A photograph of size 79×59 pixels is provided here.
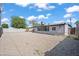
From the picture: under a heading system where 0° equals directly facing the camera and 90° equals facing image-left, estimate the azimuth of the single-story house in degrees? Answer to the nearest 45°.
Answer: approximately 45°

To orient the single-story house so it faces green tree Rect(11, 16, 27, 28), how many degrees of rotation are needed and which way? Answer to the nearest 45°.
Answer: approximately 45° to its right
